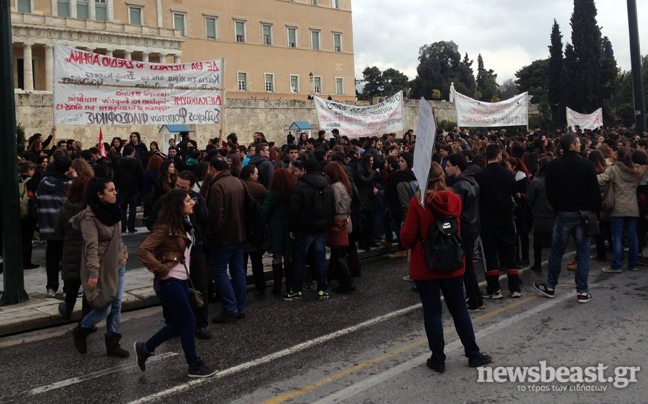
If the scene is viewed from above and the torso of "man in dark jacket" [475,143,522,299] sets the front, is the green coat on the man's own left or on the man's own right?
on the man's own left

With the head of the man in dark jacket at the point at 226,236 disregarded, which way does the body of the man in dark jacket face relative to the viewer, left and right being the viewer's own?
facing away from the viewer and to the left of the viewer

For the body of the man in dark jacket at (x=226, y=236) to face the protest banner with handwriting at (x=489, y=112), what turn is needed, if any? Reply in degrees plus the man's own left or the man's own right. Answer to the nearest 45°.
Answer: approximately 90° to the man's own right

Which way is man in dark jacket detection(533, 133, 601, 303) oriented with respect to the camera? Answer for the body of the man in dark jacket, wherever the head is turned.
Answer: away from the camera

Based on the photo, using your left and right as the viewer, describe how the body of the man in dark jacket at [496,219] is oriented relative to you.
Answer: facing away from the viewer

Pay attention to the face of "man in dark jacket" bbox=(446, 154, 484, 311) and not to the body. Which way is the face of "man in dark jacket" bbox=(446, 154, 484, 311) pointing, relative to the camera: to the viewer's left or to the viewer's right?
to the viewer's left

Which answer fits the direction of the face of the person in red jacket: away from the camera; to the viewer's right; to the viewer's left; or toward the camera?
away from the camera
